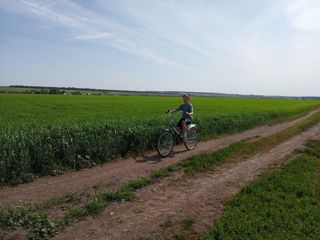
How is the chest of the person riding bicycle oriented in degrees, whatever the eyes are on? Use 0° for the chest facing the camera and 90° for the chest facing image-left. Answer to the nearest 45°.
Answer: approximately 45°

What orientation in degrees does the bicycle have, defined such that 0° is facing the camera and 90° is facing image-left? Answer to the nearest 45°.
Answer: approximately 45°
